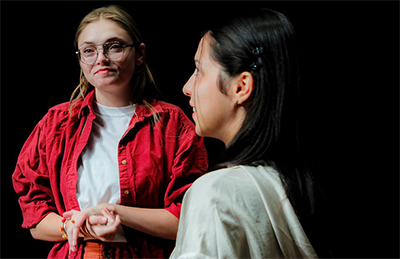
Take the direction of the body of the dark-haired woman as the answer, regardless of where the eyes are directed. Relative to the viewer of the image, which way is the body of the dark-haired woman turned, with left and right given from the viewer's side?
facing away from the viewer and to the left of the viewer

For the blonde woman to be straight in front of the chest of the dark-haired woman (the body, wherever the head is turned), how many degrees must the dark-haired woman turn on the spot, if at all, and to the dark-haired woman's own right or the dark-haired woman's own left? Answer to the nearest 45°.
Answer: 0° — they already face them

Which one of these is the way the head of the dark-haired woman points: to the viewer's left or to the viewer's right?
to the viewer's left
